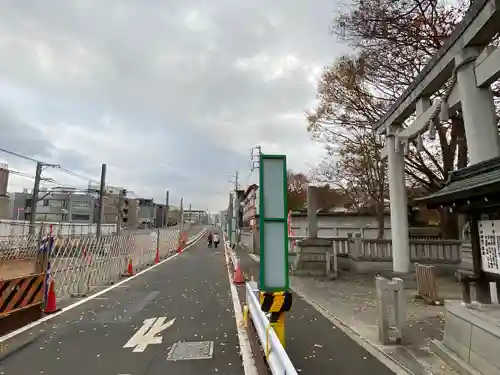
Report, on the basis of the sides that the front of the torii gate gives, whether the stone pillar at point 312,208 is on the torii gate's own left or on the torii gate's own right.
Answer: on the torii gate's own right

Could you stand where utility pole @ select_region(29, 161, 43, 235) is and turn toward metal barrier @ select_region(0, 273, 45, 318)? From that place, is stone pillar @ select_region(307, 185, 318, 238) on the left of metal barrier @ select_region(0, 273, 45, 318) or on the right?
left

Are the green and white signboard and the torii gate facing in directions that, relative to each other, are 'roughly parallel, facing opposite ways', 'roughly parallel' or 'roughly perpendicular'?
roughly perpendicular

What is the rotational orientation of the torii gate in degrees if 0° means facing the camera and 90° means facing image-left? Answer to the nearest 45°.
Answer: approximately 45°
